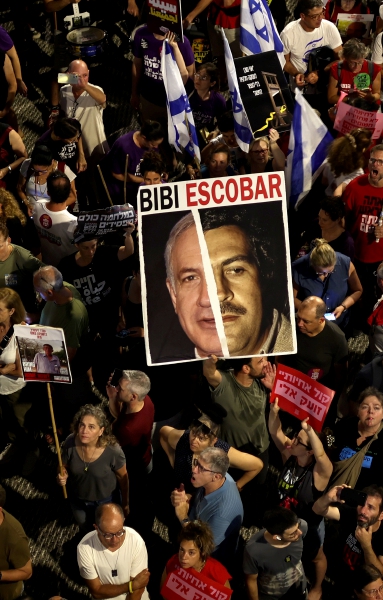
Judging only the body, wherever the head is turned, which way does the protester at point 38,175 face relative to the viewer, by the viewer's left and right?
facing the viewer

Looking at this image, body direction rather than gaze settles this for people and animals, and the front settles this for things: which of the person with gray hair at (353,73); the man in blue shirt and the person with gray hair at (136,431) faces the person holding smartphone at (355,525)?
the person with gray hair at (353,73)

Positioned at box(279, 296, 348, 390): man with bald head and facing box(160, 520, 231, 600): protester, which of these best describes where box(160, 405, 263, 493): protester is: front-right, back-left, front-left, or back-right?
front-right

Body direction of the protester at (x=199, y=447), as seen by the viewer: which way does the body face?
toward the camera

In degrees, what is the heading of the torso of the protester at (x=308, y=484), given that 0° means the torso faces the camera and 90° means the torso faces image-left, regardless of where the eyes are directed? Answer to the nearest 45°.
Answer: approximately 45°

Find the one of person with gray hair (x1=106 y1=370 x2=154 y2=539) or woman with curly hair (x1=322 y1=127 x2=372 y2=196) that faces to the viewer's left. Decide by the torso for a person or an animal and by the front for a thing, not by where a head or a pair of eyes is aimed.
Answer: the person with gray hair

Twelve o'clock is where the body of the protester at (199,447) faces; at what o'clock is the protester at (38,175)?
the protester at (38,175) is roughly at 5 o'clock from the protester at (199,447).

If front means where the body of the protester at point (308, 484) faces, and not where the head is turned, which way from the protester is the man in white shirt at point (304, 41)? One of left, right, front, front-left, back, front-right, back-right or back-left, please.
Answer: back-right

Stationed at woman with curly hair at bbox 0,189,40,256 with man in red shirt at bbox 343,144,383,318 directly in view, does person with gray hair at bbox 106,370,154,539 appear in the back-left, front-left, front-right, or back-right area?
front-right

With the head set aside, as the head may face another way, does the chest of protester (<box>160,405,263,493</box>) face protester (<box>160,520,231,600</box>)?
yes

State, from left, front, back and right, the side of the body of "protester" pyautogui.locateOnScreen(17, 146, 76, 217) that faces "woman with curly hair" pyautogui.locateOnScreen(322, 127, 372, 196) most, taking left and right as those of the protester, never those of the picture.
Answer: left
